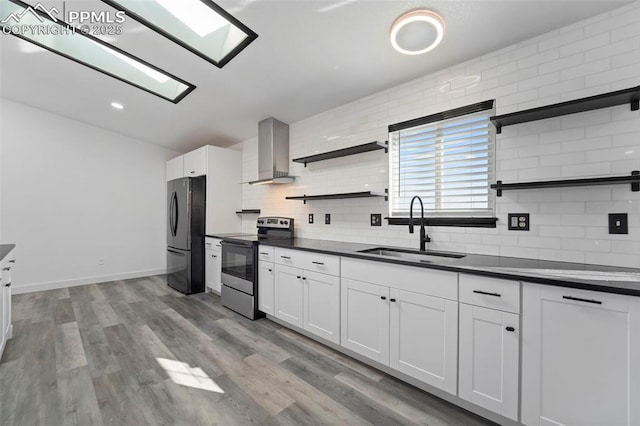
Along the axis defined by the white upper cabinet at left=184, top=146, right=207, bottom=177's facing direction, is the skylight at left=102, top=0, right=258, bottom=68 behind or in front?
in front

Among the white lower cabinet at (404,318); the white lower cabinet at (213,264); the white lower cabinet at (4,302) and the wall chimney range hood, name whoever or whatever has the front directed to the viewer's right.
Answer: the white lower cabinet at (4,302)

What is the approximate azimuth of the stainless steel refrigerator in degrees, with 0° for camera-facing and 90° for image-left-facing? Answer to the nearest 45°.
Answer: approximately 45°

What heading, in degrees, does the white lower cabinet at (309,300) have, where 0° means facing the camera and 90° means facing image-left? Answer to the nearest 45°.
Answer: approximately 45°

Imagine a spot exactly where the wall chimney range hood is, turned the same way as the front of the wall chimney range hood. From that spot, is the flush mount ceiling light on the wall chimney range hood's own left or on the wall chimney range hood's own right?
on the wall chimney range hood's own left

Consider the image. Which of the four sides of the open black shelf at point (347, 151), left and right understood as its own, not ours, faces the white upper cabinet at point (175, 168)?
right

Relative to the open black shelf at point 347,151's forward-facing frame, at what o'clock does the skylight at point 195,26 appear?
The skylight is roughly at 1 o'clock from the open black shelf.

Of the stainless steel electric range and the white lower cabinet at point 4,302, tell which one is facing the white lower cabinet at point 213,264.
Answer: the white lower cabinet at point 4,302

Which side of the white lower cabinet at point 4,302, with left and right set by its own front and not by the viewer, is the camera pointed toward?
right

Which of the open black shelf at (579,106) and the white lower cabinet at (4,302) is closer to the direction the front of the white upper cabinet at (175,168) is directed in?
the white lower cabinet

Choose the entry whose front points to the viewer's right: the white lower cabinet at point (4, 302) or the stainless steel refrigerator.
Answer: the white lower cabinet
